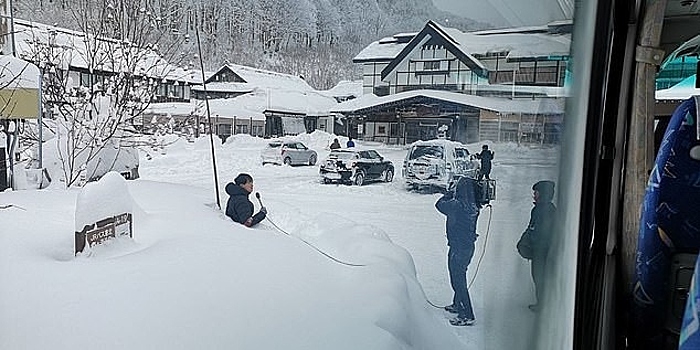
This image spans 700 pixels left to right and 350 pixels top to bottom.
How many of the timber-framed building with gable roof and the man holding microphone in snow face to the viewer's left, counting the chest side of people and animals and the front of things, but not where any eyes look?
0

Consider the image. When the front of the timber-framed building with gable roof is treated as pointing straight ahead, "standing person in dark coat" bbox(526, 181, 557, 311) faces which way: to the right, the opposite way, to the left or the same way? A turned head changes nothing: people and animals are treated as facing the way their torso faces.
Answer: to the right

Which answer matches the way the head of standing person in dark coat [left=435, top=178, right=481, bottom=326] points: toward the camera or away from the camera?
away from the camera

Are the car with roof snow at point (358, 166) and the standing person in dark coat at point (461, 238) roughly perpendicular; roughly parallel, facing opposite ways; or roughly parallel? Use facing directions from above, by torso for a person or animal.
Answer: roughly perpendicular

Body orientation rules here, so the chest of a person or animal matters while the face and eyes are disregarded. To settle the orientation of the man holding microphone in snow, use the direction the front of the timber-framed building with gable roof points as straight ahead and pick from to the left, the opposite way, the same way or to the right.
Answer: to the left

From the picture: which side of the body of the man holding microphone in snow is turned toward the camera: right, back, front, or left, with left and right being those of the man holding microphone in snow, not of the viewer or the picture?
right

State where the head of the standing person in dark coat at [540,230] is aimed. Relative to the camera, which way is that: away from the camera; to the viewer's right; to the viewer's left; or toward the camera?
to the viewer's left

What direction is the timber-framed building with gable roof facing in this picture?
toward the camera

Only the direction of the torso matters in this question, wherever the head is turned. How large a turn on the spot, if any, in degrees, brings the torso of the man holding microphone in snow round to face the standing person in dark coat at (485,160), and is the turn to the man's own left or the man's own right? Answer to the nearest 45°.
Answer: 0° — they already face them

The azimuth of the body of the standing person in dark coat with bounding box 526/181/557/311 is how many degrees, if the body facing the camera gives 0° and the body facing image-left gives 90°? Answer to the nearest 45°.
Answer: approximately 90°

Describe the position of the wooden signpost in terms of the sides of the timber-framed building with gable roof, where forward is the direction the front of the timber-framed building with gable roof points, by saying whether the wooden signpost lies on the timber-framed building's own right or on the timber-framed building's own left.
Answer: on the timber-framed building's own right
